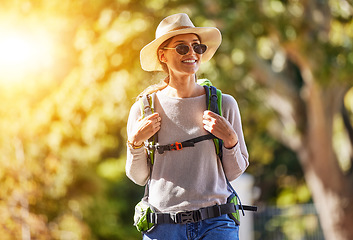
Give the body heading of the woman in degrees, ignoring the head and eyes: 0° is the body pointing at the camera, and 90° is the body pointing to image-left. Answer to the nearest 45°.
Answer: approximately 0°

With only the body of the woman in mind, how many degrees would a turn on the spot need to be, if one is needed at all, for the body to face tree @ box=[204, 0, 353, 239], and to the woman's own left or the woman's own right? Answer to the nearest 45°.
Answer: approximately 180°
